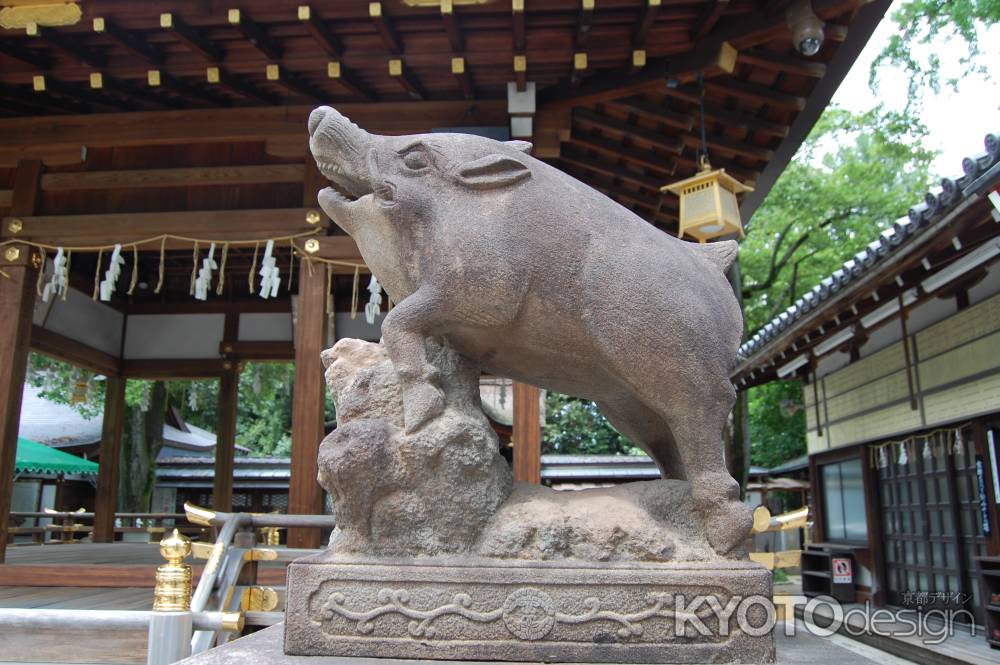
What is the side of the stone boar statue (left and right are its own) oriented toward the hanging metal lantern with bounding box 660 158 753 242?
right

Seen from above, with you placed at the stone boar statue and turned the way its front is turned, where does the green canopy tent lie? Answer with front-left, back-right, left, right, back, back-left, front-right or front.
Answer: front-right

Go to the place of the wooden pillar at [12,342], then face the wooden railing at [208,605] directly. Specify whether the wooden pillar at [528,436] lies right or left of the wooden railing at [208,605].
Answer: left

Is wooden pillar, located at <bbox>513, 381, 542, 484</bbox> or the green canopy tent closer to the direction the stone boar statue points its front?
the green canopy tent

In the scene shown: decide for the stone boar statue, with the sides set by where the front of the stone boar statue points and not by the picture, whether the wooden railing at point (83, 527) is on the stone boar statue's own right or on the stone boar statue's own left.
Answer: on the stone boar statue's own right

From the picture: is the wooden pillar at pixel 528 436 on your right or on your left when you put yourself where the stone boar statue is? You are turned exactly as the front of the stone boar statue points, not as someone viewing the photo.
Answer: on your right

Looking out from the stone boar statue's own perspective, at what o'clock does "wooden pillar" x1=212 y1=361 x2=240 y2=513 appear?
The wooden pillar is roughly at 2 o'clock from the stone boar statue.

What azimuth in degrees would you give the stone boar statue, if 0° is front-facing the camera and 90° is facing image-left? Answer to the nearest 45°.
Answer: approximately 90°

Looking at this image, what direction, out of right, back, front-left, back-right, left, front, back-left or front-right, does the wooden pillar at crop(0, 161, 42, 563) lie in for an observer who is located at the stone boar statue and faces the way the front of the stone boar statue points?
front-right
